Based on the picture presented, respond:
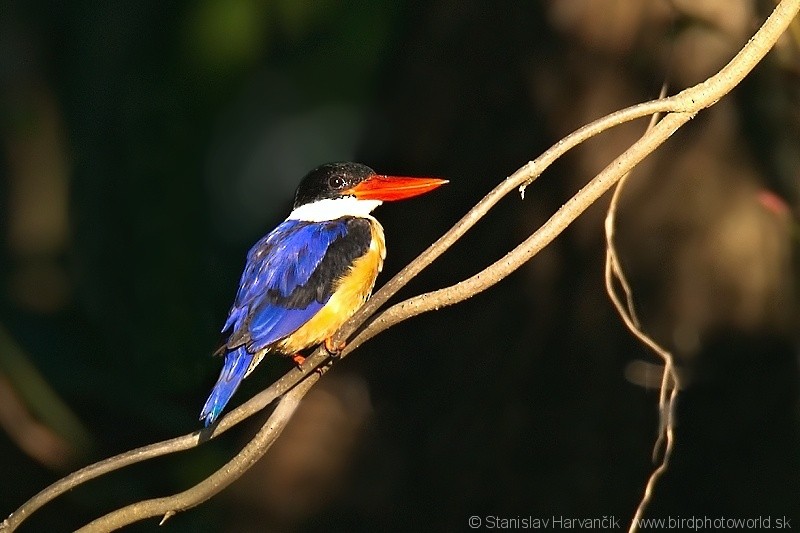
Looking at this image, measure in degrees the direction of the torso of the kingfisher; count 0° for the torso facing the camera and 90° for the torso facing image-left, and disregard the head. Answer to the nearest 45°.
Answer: approximately 270°
